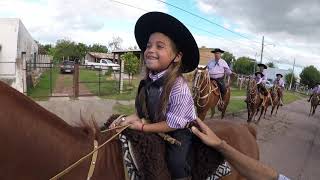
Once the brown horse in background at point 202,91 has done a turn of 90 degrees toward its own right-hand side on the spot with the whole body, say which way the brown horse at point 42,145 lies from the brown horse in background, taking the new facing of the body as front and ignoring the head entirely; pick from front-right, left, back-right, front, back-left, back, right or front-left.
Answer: back-left

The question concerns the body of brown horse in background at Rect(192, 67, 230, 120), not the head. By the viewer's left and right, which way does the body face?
facing the viewer and to the left of the viewer

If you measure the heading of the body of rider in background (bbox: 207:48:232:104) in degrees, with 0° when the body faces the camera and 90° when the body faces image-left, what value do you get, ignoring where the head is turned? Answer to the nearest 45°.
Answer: approximately 45°

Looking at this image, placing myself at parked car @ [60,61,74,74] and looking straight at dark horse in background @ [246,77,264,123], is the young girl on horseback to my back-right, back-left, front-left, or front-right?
front-right

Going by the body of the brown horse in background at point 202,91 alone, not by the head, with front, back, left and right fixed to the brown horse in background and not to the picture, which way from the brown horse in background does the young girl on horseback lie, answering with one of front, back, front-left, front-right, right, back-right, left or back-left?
front-left

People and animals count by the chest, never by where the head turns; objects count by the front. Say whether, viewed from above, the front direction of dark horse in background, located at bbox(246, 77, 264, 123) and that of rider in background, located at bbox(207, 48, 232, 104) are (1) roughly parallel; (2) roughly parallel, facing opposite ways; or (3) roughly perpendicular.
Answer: roughly parallel

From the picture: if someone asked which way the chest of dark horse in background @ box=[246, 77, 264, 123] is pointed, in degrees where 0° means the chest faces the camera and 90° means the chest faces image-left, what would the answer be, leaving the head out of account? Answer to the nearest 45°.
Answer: approximately 45°

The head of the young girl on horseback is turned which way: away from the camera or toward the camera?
toward the camera

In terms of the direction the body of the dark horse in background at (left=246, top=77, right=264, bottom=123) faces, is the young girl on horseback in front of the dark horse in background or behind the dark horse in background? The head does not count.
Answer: in front
